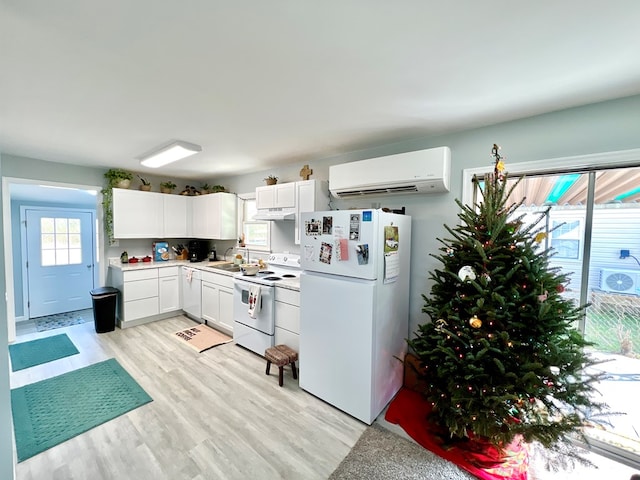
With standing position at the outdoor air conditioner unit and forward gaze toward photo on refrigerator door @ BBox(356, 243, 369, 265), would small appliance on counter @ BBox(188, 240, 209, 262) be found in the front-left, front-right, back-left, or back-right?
front-right

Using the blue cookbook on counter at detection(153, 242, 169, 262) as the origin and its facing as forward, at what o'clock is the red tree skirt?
The red tree skirt is roughly at 11 o'clock from the blue cookbook on counter.

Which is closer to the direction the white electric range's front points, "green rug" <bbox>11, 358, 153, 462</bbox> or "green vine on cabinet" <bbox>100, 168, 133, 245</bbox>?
the green rug

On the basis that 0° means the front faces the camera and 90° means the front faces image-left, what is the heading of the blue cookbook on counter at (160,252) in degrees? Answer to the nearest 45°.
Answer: approximately 0°

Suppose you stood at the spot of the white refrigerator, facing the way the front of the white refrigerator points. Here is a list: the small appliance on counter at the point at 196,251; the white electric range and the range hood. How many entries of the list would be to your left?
0

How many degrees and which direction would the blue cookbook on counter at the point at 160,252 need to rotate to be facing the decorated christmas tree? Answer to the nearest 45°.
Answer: approximately 45° to its left

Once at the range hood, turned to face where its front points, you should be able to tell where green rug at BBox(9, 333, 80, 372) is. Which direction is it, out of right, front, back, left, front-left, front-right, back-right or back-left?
front-right

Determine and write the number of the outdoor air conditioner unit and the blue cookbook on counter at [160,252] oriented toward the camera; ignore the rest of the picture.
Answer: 2

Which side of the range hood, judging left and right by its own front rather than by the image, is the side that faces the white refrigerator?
left

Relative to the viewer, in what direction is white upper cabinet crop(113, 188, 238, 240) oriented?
toward the camera

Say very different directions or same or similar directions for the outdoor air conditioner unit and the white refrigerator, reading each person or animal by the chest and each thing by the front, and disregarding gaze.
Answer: same or similar directions

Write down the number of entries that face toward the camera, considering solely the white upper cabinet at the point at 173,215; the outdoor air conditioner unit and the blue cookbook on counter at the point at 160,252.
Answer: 3

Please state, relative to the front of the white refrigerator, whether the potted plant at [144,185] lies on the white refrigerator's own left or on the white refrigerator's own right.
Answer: on the white refrigerator's own right

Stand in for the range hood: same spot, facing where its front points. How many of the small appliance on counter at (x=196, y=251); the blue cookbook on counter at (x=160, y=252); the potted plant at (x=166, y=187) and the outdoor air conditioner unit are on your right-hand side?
3

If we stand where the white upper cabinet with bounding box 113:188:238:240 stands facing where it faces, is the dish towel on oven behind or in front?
in front

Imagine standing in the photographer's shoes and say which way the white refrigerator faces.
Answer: facing the viewer and to the left of the viewer
